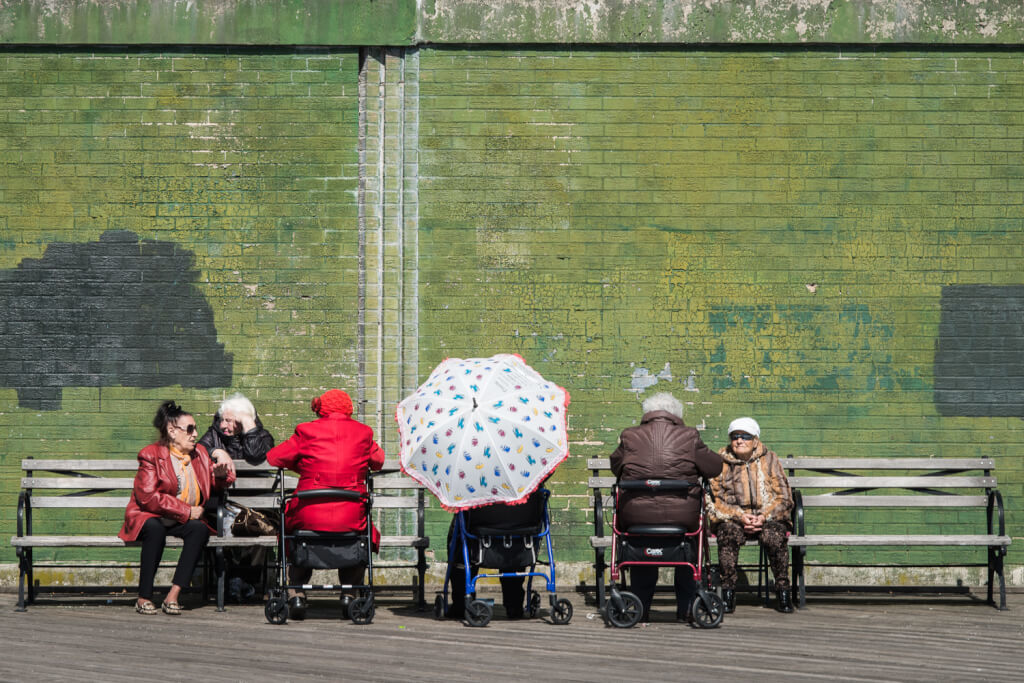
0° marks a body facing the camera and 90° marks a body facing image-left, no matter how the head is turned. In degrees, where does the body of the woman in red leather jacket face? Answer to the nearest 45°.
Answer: approximately 315°

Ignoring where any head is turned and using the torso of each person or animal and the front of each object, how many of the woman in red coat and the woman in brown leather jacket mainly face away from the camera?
2

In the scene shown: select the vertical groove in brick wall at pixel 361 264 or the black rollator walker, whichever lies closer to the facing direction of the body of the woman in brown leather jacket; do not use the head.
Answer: the vertical groove in brick wall

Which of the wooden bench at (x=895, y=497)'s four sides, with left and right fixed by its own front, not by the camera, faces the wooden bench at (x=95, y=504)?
right

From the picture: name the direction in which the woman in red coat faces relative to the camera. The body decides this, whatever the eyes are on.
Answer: away from the camera

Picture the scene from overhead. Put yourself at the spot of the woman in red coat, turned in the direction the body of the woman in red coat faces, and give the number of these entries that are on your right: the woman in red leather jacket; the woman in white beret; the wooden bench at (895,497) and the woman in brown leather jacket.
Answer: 3

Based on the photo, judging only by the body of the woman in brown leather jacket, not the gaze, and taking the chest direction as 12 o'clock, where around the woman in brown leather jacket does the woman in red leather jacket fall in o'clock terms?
The woman in red leather jacket is roughly at 9 o'clock from the woman in brown leather jacket.

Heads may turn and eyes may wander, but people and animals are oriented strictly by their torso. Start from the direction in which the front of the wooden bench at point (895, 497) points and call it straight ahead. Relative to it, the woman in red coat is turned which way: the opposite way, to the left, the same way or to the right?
the opposite way

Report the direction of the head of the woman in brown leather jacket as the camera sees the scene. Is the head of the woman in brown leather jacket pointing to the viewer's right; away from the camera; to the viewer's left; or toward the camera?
away from the camera

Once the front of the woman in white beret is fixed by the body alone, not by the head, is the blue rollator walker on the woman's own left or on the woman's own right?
on the woman's own right

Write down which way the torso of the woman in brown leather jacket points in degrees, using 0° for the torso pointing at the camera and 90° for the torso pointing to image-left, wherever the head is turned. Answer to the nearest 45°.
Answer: approximately 180°

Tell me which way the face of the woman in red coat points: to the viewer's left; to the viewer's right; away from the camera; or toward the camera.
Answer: away from the camera
